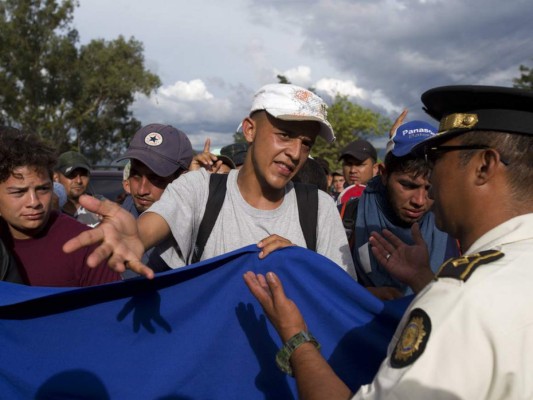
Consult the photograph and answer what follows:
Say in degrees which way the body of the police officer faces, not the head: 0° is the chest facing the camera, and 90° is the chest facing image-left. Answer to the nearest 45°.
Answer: approximately 135°

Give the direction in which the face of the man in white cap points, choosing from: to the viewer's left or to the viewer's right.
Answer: to the viewer's right

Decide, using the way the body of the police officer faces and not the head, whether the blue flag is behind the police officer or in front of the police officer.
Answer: in front

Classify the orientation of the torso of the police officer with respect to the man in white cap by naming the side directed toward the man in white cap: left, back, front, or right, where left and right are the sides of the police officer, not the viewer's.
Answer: front

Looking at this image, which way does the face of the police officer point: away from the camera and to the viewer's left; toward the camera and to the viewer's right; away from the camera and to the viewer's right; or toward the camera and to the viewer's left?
away from the camera and to the viewer's left

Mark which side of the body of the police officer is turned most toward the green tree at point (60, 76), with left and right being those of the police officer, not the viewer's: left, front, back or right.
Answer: front
